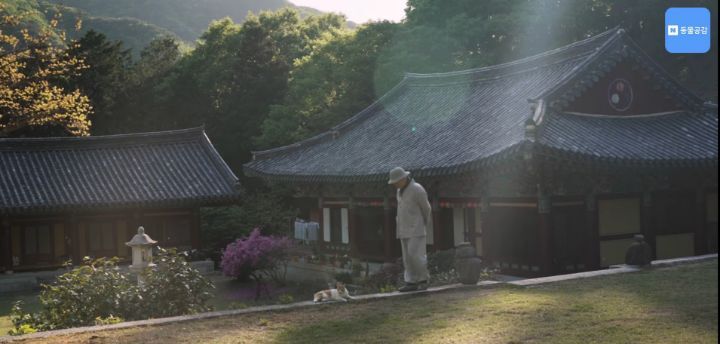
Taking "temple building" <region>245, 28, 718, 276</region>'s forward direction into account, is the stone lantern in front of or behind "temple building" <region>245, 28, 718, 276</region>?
in front

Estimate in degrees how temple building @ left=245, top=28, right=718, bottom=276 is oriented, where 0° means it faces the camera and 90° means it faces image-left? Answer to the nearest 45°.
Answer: approximately 45°

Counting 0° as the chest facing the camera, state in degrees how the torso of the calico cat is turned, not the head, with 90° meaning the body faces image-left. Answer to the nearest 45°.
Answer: approximately 270°

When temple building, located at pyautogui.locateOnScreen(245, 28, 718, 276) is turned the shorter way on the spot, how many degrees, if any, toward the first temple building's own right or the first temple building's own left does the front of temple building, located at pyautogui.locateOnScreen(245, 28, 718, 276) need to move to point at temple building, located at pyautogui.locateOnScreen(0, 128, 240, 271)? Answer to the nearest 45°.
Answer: approximately 45° to the first temple building's own right

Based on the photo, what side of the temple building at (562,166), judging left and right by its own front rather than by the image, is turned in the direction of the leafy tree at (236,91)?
right

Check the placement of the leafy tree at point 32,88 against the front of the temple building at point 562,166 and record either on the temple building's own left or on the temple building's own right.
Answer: on the temple building's own right

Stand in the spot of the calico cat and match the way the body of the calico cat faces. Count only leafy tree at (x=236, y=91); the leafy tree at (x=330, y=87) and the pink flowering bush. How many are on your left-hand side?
3

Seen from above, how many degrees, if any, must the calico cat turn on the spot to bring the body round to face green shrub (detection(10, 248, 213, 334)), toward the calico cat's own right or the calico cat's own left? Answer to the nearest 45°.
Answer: approximately 180°

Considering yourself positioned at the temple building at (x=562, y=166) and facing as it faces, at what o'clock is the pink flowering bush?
The pink flowering bush is roughly at 2 o'clock from the temple building.

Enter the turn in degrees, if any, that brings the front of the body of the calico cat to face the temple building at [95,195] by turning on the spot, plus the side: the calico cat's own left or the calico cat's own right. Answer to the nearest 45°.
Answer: approximately 135° to the calico cat's own left
